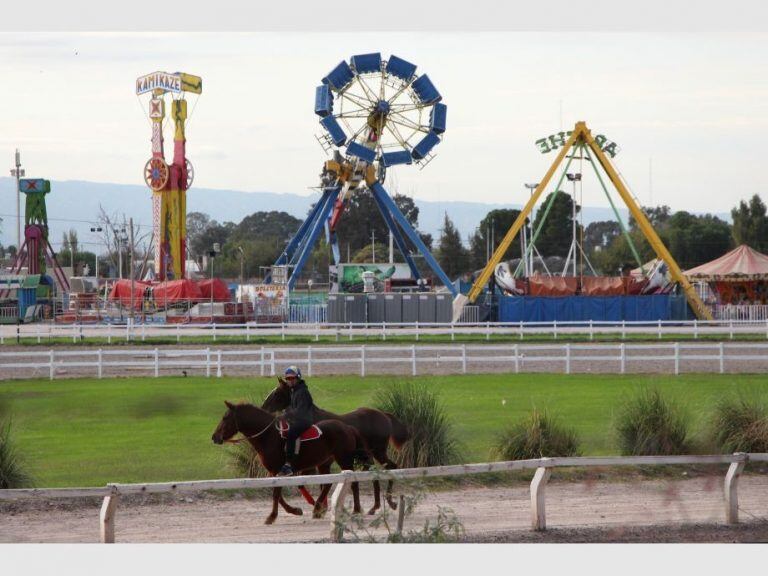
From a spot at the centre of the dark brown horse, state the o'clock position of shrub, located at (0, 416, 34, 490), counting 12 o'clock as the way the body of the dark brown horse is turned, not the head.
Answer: The shrub is roughly at 1 o'clock from the dark brown horse.

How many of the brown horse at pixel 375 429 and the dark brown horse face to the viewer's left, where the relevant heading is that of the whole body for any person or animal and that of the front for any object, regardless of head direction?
2

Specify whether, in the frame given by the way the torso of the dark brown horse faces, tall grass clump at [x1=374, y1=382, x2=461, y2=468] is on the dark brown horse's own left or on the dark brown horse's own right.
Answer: on the dark brown horse's own right

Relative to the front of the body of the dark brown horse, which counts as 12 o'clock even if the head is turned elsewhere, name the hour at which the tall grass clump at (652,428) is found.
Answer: The tall grass clump is roughly at 5 o'clock from the dark brown horse.

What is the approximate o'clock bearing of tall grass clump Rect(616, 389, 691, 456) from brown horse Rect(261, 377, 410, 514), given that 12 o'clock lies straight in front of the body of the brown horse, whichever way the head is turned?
The tall grass clump is roughly at 5 o'clock from the brown horse.

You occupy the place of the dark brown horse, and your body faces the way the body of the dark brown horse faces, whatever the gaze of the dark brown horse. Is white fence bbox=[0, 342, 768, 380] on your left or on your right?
on your right

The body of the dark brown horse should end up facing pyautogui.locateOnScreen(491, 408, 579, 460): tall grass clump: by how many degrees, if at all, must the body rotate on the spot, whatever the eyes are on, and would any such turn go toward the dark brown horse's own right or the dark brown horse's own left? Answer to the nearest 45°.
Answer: approximately 135° to the dark brown horse's own right

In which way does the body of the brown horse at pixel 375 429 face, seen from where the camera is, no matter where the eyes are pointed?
to the viewer's left

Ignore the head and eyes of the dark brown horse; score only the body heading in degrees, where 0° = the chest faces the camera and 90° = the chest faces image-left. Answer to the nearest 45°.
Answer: approximately 90°

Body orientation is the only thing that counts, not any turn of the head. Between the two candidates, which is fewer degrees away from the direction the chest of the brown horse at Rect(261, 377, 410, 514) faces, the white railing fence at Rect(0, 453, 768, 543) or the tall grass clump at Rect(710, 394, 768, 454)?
the white railing fence
